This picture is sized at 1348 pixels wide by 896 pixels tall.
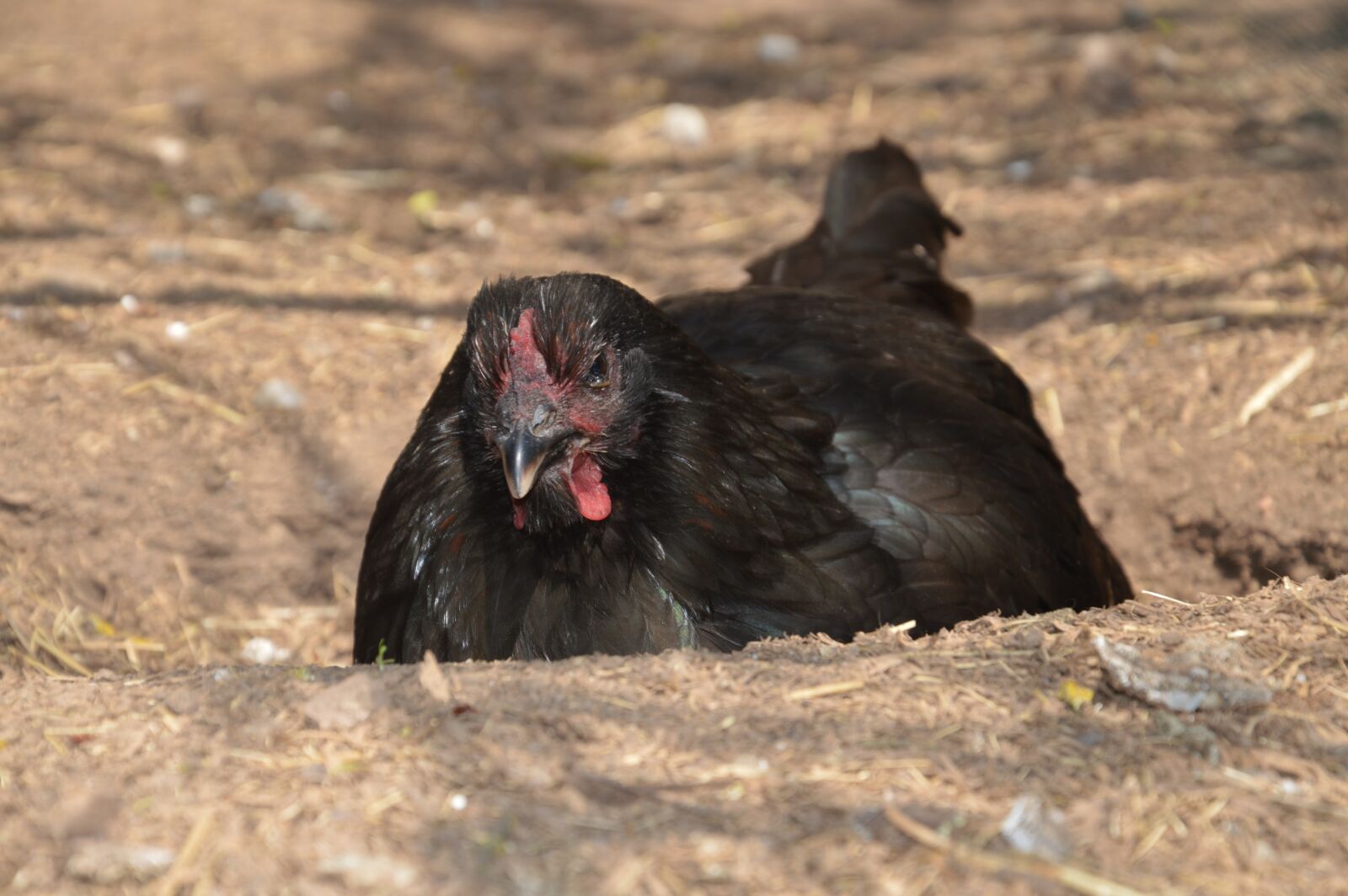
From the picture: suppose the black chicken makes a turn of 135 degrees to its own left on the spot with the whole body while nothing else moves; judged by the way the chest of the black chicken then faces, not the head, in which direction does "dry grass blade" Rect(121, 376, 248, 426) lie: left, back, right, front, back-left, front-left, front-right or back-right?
back-left

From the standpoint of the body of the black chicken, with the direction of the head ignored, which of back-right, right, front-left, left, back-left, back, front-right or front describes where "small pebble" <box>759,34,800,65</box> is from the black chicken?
back-right

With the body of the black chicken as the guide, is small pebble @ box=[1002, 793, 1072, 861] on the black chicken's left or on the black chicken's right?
on the black chicken's left

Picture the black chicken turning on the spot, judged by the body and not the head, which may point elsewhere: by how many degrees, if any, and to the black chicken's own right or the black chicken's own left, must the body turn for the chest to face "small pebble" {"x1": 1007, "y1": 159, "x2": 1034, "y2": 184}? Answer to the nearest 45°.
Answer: approximately 135° to the black chicken's own right

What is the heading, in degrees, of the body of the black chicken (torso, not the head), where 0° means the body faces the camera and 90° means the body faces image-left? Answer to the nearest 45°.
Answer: approximately 45°

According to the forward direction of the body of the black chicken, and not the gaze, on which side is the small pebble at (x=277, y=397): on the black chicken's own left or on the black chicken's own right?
on the black chicken's own right

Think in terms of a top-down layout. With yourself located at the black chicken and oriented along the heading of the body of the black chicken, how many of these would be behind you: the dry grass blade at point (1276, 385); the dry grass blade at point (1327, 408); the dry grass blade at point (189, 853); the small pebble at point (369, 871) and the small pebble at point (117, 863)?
2

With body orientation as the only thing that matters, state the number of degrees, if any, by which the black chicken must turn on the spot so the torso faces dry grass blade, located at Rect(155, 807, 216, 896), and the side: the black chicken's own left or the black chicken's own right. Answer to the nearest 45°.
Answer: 0° — it already faces it

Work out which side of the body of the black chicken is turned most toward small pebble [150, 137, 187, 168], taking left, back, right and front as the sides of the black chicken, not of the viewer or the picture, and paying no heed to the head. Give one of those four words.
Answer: right

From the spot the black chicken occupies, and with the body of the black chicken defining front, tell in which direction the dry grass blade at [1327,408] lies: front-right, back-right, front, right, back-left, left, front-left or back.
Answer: back

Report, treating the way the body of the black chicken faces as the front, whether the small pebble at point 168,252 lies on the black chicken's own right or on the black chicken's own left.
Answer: on the black chicken's own right

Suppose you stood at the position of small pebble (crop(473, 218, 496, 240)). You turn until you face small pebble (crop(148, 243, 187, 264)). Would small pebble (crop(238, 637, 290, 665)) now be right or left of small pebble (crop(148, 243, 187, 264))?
left

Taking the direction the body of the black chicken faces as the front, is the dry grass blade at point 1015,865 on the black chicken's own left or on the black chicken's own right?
on the black chicken's own left
